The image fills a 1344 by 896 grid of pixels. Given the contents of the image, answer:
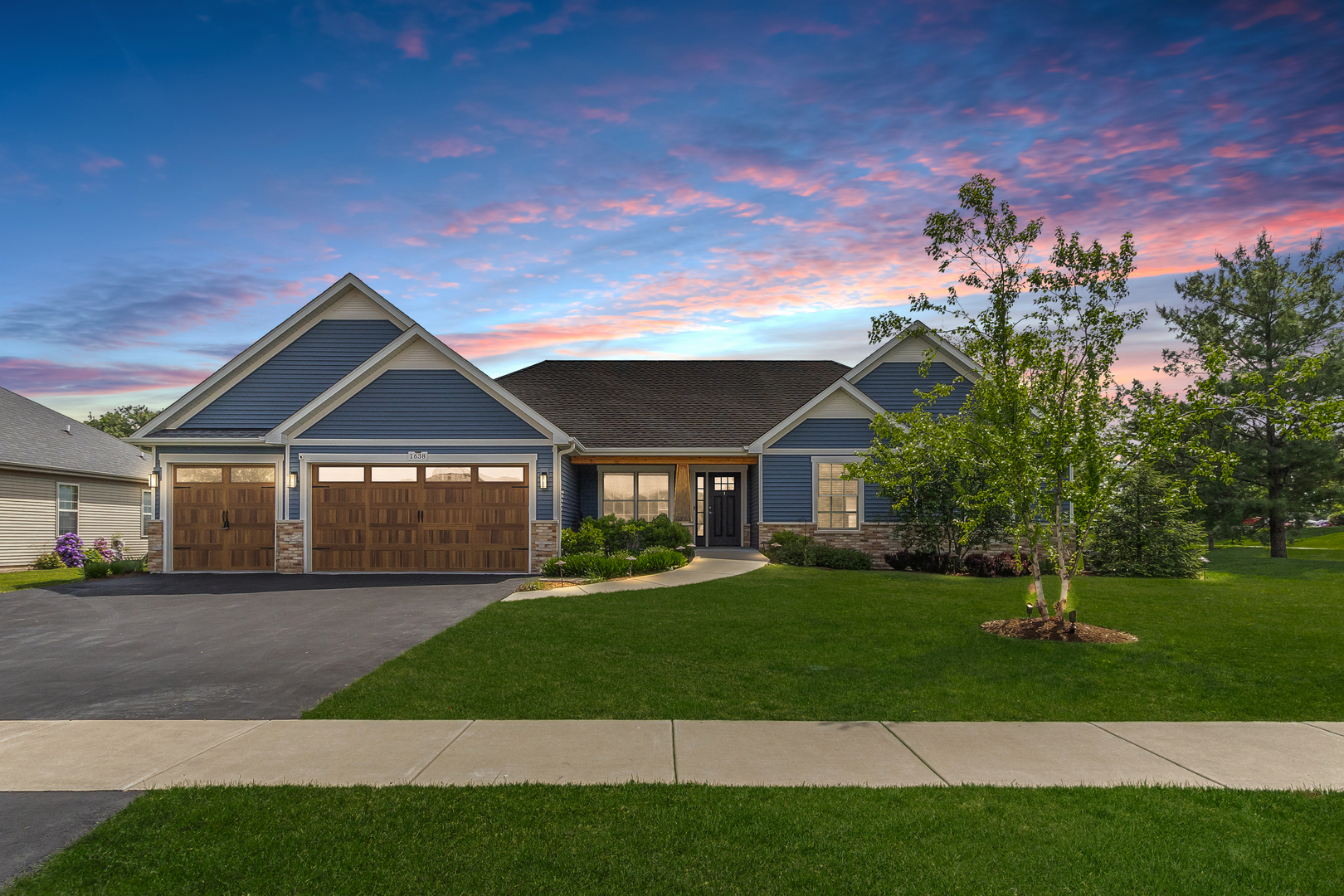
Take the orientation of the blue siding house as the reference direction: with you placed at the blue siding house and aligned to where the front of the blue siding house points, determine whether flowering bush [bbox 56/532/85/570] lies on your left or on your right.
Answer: on your right

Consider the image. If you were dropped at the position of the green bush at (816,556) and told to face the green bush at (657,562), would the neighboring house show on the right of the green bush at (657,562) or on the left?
right

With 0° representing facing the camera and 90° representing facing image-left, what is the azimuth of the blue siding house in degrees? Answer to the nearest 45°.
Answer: approximately 0°

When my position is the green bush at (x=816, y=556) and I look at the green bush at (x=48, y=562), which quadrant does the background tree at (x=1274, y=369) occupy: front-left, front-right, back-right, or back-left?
back-right

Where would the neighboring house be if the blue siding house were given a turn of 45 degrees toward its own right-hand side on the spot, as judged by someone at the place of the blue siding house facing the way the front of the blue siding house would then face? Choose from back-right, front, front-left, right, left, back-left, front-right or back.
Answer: right

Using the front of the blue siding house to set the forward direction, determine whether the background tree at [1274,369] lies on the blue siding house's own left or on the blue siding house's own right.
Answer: on the blue siding house's own left

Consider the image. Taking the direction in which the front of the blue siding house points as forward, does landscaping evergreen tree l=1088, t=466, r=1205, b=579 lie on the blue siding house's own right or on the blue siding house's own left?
on the blue siding house's own left

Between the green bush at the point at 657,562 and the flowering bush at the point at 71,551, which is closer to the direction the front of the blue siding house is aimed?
the green bush
